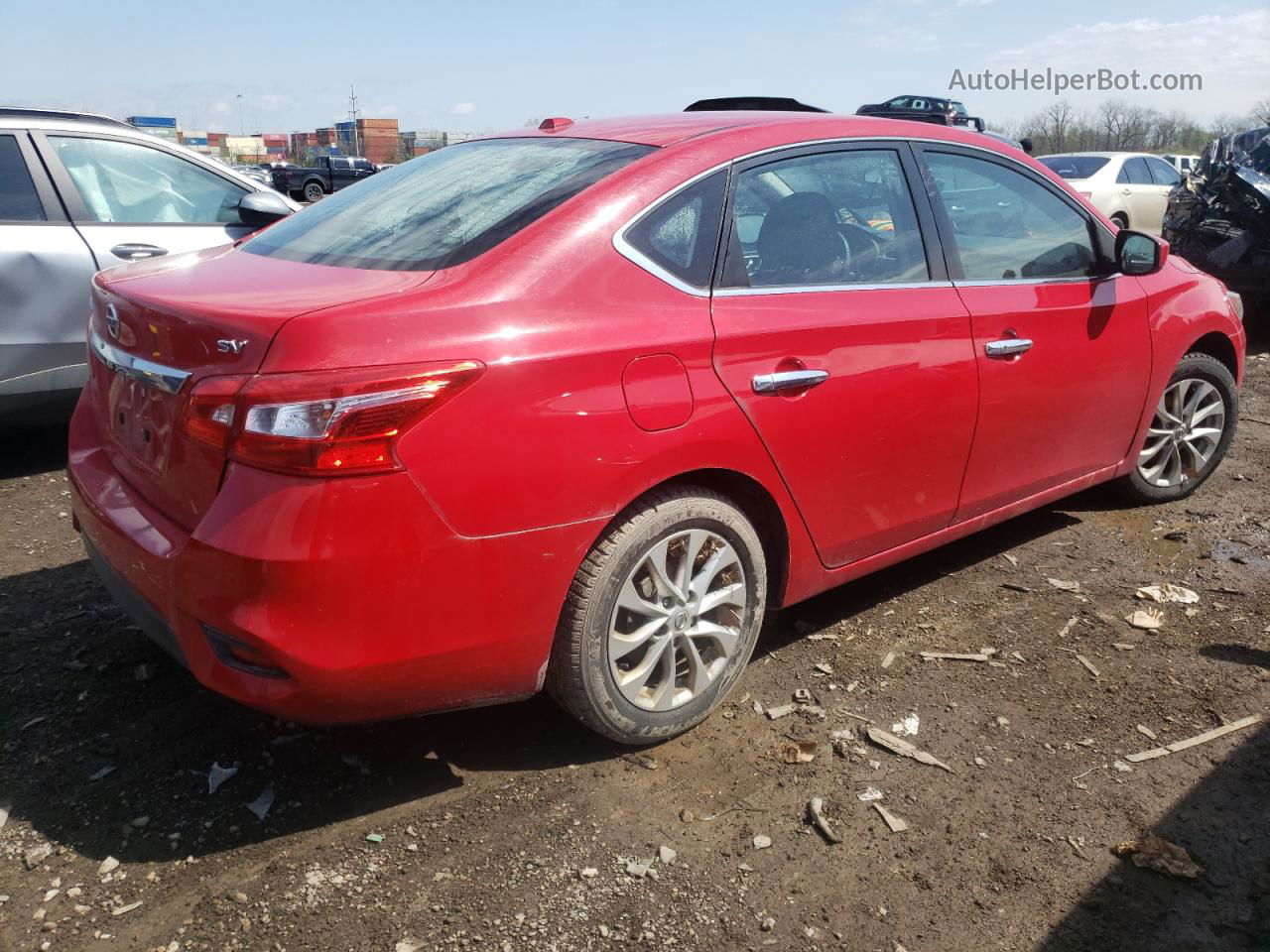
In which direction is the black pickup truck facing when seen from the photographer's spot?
facing away from the viewer and to the right of the viewer

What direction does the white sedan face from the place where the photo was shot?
facing away from the viewer and to the right of the viewer

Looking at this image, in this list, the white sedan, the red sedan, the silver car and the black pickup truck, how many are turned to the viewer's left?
0

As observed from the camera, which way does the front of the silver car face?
facing to the right of the viewer

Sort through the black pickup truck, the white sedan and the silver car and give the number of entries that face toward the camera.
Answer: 0

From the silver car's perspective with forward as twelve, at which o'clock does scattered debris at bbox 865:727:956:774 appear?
The scattered debris is roughly at 2 o'clock from the silver car.

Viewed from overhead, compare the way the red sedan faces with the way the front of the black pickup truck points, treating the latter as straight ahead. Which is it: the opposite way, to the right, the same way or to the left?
the same way

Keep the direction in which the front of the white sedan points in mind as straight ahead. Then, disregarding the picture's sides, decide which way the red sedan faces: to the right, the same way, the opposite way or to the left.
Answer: the same way

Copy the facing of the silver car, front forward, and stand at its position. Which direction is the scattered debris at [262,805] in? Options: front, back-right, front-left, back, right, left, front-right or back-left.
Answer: right

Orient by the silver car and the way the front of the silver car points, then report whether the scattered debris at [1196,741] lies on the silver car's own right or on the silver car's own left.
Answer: on the silver car's own right

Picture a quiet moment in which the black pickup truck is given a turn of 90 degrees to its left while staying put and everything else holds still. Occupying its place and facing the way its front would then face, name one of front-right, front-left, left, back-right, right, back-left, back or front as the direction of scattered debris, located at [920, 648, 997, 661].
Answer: back-left

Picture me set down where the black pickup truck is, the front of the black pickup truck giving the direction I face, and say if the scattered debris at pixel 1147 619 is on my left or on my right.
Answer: on my right

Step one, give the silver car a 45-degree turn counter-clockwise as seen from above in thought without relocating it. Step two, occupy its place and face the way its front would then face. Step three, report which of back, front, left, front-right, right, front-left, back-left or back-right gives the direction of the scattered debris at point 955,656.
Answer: right

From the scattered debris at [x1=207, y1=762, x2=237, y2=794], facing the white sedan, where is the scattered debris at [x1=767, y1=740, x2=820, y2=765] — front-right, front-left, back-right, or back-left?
front-right

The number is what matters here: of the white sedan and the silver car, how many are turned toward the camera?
0

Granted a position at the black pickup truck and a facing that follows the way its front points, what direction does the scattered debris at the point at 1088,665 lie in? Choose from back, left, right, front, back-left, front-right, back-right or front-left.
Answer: back-right

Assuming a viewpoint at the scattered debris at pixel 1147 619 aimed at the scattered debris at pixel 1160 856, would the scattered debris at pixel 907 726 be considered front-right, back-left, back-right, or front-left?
front-right

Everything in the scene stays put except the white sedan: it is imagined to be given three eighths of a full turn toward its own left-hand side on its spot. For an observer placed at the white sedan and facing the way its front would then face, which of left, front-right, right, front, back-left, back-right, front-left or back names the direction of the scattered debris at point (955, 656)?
left

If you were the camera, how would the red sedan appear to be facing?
facing away from the viewer and to the right of the viewer
